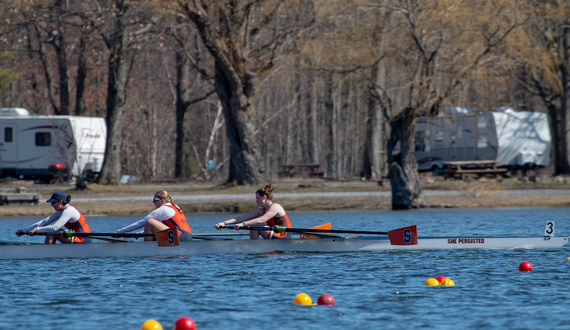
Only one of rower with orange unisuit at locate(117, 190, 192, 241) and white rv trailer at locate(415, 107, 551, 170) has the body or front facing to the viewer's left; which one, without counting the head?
the rower with orange unisuit

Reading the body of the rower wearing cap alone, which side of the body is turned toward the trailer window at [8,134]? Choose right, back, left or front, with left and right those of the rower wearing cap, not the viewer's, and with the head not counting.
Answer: right

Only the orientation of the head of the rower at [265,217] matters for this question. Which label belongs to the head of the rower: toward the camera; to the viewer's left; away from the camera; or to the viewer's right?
to the viewer's left

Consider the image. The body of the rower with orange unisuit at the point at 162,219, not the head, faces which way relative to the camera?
to the viewer's left

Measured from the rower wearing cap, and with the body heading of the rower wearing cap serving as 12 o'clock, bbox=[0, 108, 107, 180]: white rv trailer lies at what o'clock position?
The white rv trailer is roughly at 3 o'clock from the rower wearing cap.

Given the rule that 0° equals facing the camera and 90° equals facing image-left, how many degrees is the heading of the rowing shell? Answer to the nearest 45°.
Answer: approximately 270°

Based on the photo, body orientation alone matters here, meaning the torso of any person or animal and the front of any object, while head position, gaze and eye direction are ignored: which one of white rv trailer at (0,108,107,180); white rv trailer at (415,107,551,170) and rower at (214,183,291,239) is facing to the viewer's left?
the rower

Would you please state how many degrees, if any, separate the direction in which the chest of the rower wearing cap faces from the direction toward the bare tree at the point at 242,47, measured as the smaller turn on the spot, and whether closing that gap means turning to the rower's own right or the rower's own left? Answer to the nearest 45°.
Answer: approximately 135° to the rower's own right

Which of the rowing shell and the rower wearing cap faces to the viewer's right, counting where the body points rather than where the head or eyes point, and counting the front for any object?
the rowing shell

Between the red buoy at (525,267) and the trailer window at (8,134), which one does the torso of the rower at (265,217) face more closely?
the trailer window

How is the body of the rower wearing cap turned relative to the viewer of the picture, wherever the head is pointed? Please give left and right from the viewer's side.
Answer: facing to the left of the viewer

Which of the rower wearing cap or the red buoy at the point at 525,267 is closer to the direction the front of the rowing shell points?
the red buoy

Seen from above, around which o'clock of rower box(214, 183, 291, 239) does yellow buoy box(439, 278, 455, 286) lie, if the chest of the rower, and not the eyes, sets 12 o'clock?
The yellow buoy is roughly at 8 o'clock from the rower.

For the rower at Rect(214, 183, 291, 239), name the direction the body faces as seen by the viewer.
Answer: to the viewer's left

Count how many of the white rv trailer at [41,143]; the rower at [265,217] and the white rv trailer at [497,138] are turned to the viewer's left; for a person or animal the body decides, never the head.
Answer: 1

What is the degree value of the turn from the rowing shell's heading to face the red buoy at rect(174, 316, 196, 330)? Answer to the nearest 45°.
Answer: approximately 90° to its right
